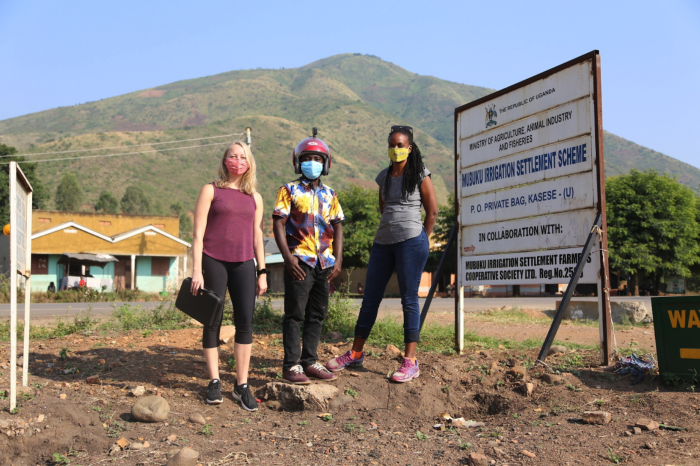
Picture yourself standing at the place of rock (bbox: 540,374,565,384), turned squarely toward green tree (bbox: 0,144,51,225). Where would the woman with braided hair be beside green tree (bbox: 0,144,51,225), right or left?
left

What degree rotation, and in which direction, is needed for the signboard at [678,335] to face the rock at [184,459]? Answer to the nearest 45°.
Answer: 0° — it already faces it

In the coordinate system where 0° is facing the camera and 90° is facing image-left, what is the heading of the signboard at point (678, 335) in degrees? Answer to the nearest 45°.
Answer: approximately 45°
